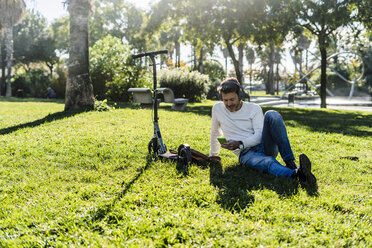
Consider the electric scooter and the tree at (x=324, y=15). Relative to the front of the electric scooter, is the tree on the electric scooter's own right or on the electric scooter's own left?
on the electric scooter's own right

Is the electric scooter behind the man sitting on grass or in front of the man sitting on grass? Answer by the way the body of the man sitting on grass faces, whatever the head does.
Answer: behind

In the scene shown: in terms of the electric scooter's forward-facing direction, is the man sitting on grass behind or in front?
behind

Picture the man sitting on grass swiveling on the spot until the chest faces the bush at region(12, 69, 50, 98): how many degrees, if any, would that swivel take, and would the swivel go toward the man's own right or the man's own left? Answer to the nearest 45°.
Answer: approximately 180°

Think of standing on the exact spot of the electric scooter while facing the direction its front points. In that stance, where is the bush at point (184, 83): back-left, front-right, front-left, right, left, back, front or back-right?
front-right

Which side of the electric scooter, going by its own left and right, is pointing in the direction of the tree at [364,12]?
right

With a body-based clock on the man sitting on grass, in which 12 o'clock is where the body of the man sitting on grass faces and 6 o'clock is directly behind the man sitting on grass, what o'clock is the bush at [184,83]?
The bush is roughly at 7 o'clock from the man sitting on grass.

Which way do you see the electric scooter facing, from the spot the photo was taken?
facing away from the viewer and to the left of the viewer

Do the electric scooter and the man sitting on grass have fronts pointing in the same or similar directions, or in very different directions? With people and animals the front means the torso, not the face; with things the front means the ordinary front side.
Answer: very different directions

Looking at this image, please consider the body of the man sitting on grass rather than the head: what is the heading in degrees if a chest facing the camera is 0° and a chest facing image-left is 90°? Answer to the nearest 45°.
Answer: approximately 315°
